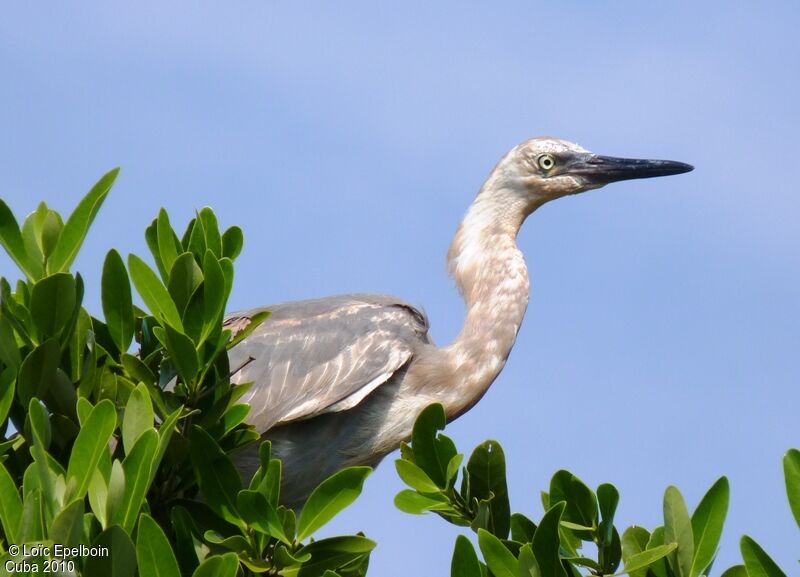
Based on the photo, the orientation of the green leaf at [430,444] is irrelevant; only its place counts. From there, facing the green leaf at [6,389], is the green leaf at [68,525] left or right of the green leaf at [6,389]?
left

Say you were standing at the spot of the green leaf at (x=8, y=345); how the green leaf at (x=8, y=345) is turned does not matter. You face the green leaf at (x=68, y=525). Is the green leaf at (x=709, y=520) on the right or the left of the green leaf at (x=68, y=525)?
left

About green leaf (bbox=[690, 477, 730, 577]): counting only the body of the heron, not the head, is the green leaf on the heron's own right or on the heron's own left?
on the heron's own right

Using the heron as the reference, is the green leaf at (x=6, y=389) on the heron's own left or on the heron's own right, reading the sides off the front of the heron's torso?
on the heron's own right

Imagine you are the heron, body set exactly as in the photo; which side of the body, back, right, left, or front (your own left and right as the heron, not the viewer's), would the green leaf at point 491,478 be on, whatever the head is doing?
front

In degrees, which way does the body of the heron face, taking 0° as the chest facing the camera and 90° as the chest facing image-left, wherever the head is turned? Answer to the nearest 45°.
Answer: approximately 270°
